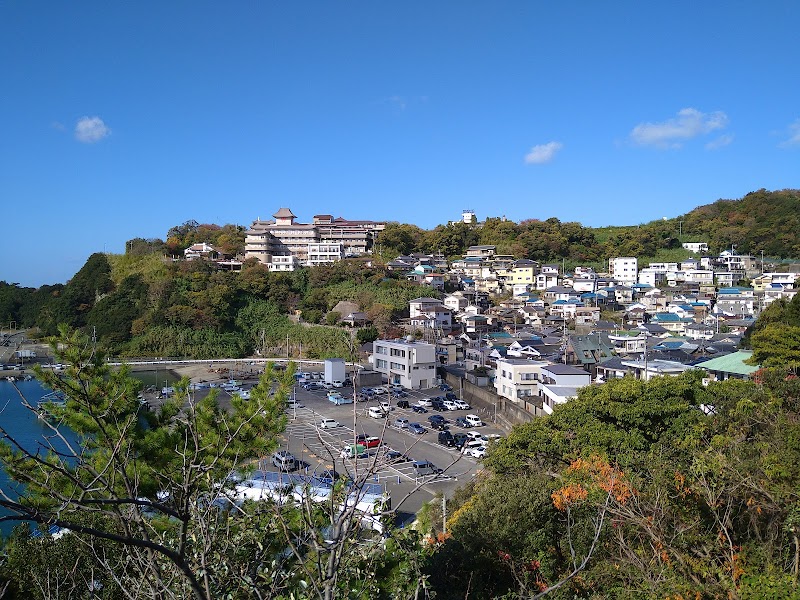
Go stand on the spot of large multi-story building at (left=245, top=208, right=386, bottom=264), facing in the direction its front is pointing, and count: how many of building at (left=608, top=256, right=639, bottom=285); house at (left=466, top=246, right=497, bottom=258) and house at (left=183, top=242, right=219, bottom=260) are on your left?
2

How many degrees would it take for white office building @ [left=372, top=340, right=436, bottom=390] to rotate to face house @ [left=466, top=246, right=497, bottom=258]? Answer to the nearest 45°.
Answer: approximately 135° to its right

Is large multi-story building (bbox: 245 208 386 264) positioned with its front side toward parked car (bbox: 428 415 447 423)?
yes

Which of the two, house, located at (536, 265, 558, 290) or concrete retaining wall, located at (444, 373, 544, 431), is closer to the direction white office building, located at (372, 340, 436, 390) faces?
the concrete retaining wall

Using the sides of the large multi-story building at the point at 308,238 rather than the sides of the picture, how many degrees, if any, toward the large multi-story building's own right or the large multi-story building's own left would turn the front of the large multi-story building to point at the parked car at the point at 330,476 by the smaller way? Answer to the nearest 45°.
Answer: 0° — it already faces it

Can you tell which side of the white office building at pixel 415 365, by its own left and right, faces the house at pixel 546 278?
back

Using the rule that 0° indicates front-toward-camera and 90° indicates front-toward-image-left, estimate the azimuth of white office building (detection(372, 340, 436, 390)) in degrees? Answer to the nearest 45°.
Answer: approximately 45°

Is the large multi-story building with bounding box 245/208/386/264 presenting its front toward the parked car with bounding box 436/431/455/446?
yes
